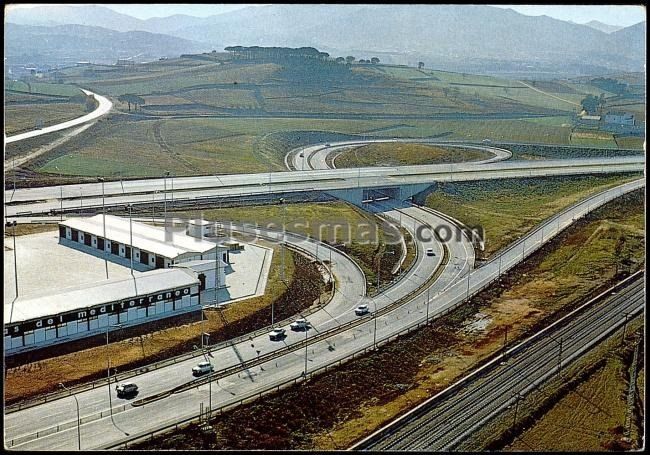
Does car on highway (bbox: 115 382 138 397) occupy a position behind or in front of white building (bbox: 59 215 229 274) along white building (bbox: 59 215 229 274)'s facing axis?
in front

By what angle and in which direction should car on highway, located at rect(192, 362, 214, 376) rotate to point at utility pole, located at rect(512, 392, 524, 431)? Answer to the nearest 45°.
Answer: approximately 90° to its left

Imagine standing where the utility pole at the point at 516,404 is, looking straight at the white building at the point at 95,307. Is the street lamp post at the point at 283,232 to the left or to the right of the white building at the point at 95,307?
right

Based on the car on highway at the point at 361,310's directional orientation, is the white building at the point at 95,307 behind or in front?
in front

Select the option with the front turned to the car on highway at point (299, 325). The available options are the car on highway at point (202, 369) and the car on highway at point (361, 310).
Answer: the car on highway at point (361, 310)

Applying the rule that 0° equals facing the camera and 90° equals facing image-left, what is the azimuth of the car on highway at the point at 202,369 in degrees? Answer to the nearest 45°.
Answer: approximately 45°

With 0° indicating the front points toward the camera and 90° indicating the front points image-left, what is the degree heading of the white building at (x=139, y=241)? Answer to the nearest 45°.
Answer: approximately 45°

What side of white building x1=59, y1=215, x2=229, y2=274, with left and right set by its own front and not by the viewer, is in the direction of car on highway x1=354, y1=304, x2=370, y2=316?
left

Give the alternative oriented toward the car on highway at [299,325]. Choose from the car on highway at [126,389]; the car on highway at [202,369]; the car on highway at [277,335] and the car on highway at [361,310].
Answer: the car on highway at [361,310]

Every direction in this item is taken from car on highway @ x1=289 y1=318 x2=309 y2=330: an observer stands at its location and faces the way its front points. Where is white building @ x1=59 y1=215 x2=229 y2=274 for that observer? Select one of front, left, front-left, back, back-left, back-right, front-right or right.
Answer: right

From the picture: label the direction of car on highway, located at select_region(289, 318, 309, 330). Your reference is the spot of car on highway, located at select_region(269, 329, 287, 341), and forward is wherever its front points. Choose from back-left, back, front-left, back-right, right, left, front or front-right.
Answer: back
